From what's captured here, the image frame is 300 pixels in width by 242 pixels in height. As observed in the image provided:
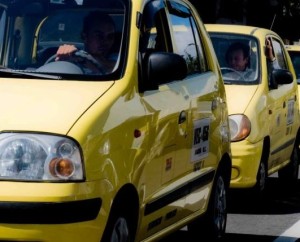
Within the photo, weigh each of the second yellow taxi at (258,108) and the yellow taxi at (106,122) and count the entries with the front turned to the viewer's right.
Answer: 0

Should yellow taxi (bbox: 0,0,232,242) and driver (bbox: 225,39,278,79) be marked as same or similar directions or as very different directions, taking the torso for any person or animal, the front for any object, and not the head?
same or similar directions

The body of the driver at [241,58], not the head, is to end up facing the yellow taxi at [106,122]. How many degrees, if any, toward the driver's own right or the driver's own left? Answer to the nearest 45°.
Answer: approximately 45° to the driver's own left

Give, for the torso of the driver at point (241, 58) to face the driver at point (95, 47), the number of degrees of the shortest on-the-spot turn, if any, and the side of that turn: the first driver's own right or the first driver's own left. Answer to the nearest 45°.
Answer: approximately 45° to the first driver's own left

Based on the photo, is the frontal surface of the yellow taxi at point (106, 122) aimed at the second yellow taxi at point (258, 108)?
no

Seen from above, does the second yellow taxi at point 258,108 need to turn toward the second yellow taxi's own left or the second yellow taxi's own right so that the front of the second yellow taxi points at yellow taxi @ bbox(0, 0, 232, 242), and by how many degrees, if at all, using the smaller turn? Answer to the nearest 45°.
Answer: approximately 45° to the second yellow taxi's own left

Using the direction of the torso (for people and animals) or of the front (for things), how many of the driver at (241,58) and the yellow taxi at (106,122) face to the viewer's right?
0

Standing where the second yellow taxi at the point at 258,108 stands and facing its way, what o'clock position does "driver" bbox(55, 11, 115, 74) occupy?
The driver is roughly at 11 o'clock from the second yellow taxi.

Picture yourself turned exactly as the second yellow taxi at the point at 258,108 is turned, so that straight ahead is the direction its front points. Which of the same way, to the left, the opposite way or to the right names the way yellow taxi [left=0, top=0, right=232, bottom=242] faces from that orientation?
the same way

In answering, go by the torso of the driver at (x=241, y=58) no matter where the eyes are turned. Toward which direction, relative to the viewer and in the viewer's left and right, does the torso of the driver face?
facing the viewer and to the left of the viewer
